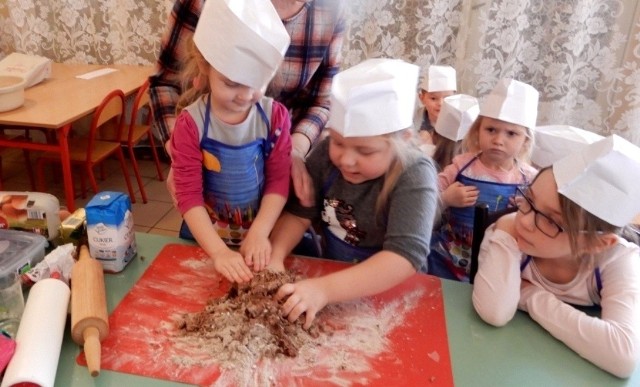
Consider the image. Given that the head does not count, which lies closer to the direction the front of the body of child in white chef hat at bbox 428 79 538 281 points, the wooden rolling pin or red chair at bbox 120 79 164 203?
the wooden rolling pin

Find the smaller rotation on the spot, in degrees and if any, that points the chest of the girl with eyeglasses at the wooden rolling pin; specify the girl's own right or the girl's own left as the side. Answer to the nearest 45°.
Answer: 0° — they already face it

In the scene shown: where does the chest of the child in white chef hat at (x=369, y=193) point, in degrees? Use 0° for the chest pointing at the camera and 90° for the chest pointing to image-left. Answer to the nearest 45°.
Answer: approximately 45°

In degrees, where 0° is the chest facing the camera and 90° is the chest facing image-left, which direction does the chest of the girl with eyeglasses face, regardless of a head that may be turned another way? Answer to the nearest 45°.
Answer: approximately 45°
